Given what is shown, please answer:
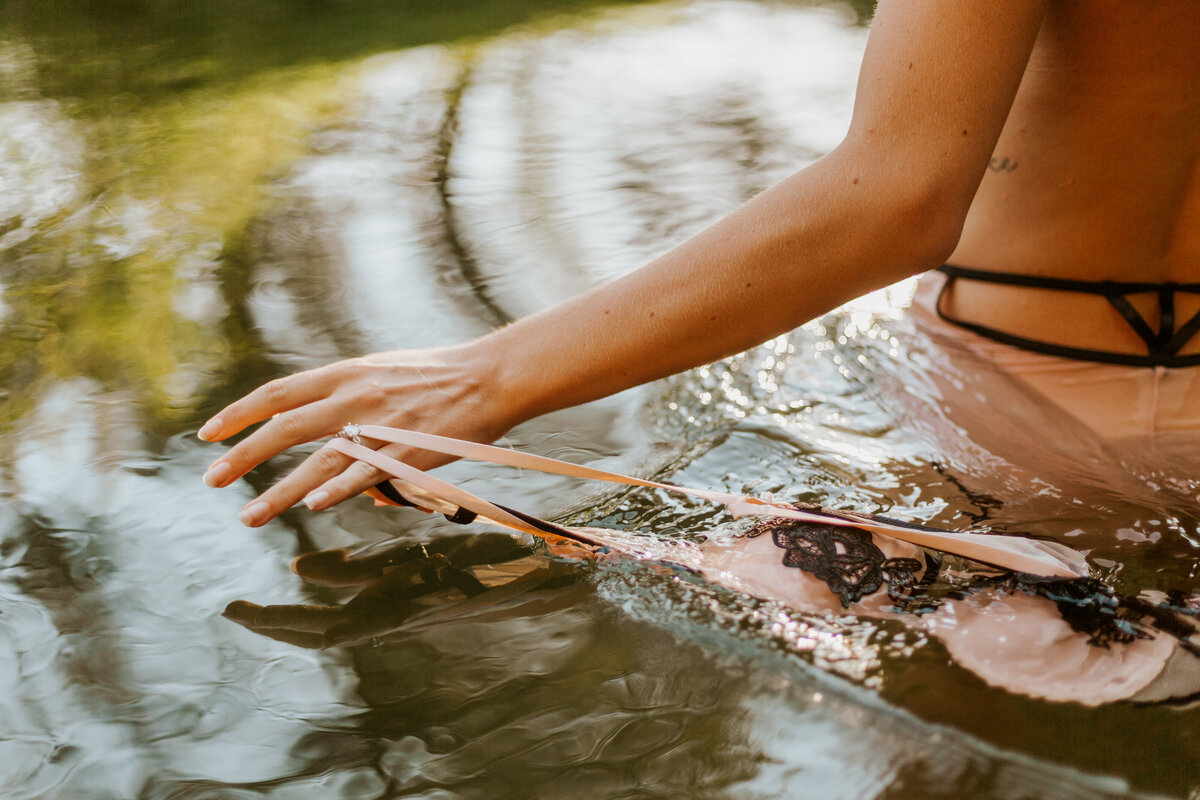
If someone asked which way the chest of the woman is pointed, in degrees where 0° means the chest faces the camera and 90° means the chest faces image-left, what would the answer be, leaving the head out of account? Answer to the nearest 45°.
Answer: approximately 180°
